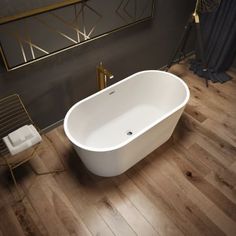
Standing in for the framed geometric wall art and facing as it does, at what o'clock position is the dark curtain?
The dark curtain is roughly at 10 o'clock from the framed geometric wall art.

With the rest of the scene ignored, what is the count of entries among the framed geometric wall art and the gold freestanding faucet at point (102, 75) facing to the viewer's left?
0

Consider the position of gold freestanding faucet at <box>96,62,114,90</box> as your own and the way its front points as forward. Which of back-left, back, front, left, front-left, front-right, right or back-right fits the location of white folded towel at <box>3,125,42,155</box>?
right

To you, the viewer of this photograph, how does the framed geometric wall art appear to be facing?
facing the viewer and to the right of the viewer

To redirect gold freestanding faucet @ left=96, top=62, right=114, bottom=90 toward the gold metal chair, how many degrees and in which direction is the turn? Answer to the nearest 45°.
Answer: approximately 135° to its right

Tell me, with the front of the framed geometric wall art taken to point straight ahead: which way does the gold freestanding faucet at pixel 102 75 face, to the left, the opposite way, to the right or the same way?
the same way

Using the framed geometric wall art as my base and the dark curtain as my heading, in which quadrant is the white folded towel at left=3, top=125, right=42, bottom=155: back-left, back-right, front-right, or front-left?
back-right

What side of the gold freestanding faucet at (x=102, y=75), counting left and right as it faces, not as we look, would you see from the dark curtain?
left

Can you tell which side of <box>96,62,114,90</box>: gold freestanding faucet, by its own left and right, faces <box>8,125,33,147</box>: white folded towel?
right

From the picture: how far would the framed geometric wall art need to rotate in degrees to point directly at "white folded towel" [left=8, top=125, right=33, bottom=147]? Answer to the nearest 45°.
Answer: approximately 90° to its right

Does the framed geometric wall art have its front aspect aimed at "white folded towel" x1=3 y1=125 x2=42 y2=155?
no
